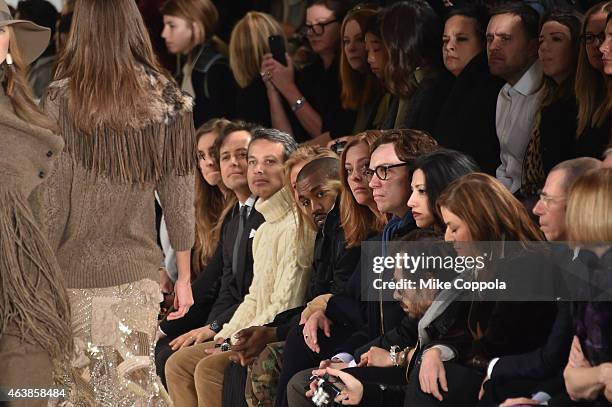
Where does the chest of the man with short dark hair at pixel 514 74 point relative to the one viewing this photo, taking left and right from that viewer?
facing the viewer and to the left of the viewer

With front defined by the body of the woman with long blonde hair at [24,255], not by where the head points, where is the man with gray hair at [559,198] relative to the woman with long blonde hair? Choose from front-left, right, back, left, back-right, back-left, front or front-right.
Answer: left

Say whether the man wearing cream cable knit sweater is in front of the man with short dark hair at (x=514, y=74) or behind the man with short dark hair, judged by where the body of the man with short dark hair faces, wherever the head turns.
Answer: in front

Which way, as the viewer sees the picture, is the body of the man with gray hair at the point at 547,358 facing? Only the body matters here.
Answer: to the viewer's left

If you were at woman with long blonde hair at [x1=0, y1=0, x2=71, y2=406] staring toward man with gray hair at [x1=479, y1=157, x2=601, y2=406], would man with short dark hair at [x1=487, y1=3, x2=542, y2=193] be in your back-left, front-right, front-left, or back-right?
front-left

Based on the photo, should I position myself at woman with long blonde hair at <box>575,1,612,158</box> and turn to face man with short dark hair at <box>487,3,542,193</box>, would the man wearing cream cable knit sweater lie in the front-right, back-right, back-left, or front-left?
front-left

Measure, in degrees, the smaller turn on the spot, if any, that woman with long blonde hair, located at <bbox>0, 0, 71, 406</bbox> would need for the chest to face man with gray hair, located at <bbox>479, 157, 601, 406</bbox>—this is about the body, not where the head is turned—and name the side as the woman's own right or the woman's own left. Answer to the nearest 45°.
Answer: approximately 90° to the woman's own left

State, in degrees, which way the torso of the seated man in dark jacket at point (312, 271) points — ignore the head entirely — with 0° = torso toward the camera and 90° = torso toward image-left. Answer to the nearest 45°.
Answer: approximately 45°

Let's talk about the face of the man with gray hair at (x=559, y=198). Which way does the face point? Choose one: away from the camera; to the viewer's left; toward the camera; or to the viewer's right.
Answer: to the viewer's left
